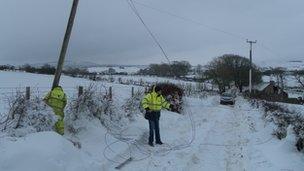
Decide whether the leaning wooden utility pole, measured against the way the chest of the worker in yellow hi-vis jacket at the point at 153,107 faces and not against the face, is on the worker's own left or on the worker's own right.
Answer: on the worker's own right

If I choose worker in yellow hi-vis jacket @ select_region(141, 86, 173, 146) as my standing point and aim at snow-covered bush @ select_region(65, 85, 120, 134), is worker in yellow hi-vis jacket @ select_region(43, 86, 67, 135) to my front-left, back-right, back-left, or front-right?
front-left

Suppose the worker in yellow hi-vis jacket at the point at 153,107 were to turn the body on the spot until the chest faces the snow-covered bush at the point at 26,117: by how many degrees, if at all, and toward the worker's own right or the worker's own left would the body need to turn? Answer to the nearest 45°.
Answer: approximately 90° to the worker's own right

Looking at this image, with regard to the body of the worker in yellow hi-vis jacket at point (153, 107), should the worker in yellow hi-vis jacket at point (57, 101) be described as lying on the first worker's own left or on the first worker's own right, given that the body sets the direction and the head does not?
on the first worker's own right

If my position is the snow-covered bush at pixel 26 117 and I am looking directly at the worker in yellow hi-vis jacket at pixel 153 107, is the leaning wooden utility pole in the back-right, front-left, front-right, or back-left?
front-left

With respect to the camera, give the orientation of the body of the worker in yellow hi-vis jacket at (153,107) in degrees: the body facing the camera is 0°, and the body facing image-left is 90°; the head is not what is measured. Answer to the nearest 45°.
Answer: approximately 315°

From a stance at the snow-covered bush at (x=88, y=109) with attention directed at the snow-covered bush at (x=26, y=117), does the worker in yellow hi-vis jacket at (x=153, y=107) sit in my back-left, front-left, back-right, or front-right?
back-left
